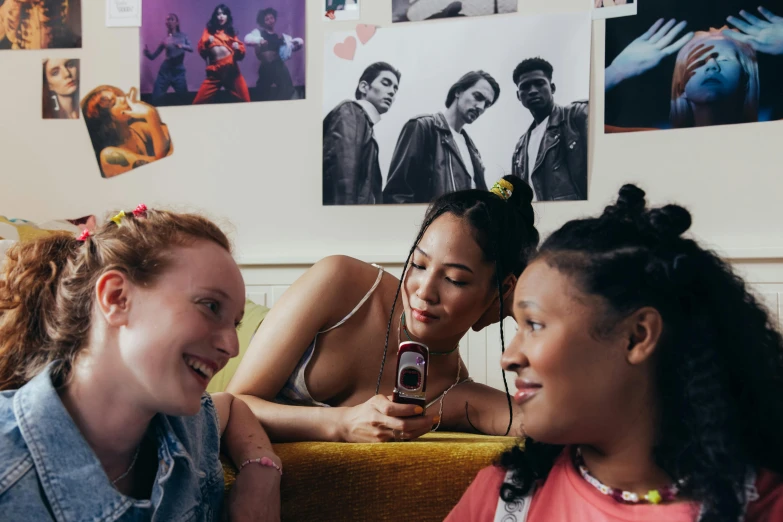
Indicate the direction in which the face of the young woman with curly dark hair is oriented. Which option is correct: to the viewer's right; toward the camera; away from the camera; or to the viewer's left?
to the viewer's left

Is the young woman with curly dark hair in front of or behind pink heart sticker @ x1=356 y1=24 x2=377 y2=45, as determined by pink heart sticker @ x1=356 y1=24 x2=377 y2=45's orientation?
in front

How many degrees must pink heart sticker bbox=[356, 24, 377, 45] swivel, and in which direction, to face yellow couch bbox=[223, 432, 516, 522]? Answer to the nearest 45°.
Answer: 0° — it already faces it

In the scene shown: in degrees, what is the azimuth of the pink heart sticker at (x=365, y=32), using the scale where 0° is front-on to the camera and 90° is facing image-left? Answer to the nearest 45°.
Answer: approximately 0°
